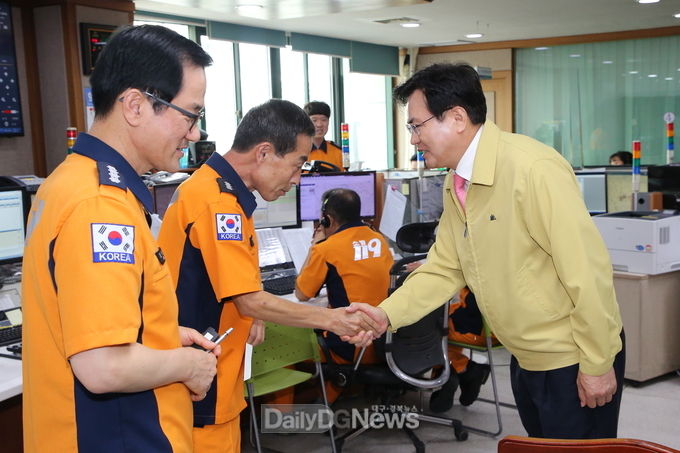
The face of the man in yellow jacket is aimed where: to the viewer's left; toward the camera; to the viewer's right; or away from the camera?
to the viewer's left

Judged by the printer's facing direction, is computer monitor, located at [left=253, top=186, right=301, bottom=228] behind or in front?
in front

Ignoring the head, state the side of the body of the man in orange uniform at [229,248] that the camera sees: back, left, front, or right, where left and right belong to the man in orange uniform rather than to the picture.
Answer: right

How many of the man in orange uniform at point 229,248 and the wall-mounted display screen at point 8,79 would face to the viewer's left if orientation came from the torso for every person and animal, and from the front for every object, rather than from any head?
0

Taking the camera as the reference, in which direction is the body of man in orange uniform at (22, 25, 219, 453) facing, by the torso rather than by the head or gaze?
to the viewer's right

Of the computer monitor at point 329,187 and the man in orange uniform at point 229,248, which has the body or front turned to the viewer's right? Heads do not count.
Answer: the man in orange uniform

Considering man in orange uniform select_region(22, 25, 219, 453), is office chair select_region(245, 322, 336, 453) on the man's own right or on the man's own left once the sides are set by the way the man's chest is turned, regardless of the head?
on the man's own left

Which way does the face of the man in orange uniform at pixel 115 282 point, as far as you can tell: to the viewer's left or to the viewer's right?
to the viewer's right
